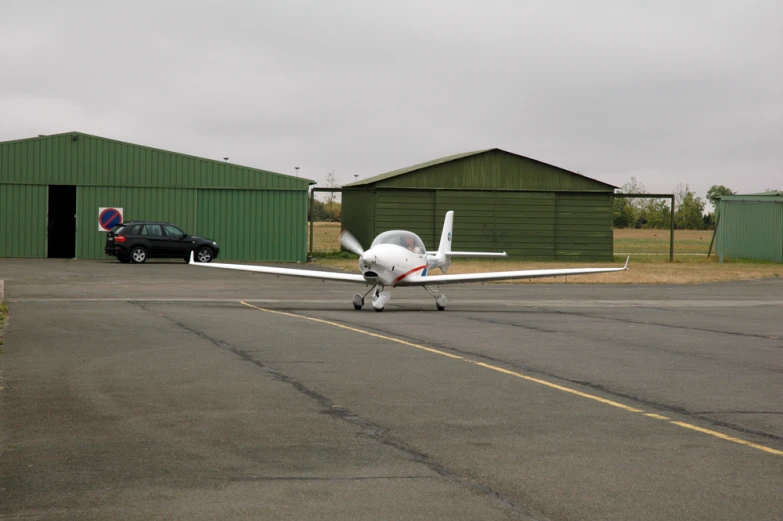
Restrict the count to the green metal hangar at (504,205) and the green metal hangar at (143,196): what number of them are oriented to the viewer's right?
0

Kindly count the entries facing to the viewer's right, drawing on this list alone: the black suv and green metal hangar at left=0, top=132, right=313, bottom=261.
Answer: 1

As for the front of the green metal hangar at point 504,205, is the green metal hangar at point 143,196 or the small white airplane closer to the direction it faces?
the small white airplane

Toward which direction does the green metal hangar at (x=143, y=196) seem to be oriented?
toward the camera

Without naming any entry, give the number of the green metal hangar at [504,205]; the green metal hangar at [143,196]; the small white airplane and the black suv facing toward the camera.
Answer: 3

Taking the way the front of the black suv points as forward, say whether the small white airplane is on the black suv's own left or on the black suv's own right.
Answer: on the black suv's own right

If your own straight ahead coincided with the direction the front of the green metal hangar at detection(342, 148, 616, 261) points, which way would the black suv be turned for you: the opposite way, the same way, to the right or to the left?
to the left

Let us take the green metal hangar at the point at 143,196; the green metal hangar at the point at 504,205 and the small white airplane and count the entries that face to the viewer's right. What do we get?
0

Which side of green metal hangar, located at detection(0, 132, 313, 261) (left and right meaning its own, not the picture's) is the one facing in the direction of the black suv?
front

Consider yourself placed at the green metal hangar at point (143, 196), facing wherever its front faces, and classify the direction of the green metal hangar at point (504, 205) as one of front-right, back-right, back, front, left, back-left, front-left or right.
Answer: left

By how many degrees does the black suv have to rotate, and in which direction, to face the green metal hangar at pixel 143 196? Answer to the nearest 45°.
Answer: approximately 90° to its left

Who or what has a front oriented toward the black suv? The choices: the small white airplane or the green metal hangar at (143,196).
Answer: the green metal hangar

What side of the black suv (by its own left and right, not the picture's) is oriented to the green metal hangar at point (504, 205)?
front

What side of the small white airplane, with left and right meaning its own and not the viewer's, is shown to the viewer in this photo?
front

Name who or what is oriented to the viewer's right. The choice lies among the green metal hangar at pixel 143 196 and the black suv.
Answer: the black suv

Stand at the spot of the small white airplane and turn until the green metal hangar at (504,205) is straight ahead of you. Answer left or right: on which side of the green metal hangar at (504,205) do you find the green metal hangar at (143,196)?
left

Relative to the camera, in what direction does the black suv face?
facing to the right of the viewer
